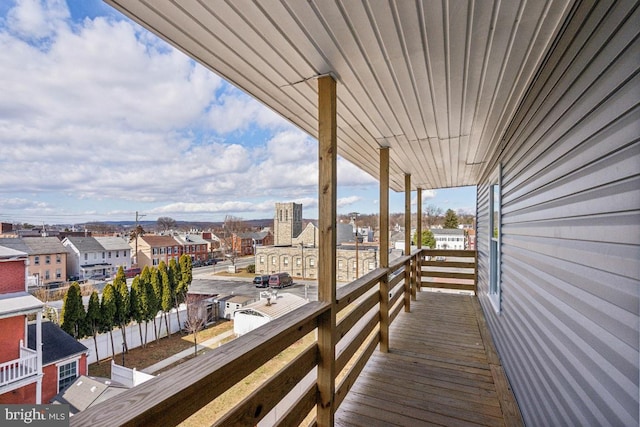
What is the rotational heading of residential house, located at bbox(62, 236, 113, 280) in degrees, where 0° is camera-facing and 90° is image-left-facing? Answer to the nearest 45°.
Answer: approximately 315°

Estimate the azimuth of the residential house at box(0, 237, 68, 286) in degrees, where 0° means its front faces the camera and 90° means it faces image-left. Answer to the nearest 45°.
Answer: approximately 315°

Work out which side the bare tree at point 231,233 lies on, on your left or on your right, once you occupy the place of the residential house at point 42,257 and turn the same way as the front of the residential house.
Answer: on your left

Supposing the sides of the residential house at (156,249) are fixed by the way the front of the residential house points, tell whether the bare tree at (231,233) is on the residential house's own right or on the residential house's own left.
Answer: on the residential house's own left

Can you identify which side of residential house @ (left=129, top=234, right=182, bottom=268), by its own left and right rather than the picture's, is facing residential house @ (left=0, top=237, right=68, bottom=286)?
right
